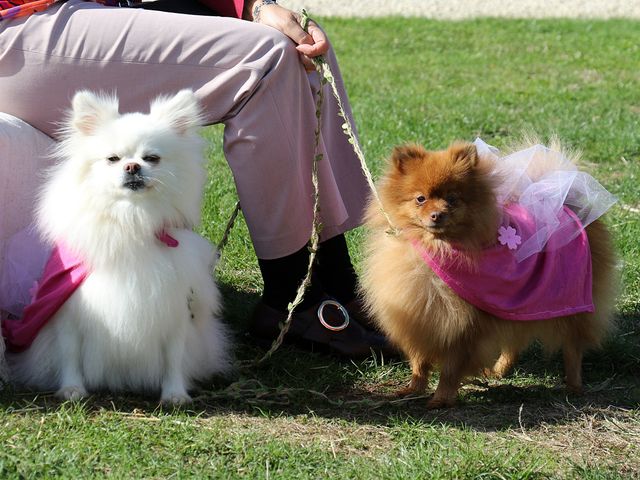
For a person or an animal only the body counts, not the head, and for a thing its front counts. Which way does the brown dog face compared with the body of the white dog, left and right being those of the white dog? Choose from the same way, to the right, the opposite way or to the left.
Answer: to the right

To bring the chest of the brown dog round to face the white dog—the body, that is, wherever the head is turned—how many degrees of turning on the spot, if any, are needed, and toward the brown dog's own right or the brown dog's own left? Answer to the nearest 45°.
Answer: approximately 45° to the brown dog's own right

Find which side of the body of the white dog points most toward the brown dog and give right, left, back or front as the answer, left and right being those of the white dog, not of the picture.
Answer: left

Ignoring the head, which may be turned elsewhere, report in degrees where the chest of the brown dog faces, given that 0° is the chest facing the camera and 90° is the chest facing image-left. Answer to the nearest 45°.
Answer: approximately 45°
